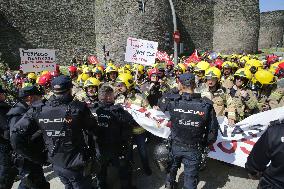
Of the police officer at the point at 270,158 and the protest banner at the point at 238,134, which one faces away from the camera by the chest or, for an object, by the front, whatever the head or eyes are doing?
the police officer

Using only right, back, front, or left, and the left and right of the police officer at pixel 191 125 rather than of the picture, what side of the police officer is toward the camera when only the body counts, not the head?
back

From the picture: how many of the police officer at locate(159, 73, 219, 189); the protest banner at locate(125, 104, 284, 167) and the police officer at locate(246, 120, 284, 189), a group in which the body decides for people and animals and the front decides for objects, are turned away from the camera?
2

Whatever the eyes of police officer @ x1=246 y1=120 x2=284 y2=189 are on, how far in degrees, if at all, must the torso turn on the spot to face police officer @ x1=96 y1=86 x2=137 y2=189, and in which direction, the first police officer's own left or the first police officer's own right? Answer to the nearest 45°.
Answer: approximately 45° to the first police officer's own left

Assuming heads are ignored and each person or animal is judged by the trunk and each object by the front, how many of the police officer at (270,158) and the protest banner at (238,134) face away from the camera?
1

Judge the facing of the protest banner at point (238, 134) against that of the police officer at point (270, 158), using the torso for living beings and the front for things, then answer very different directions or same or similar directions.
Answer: very different directions

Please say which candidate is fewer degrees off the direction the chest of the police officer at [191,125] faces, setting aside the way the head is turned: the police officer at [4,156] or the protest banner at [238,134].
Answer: the protest banner

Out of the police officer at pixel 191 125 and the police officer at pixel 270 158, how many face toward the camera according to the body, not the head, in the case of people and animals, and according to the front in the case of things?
0

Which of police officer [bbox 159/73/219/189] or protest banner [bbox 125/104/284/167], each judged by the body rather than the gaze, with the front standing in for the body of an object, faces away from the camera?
the police officer

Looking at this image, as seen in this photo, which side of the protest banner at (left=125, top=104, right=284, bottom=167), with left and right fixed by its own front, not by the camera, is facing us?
front

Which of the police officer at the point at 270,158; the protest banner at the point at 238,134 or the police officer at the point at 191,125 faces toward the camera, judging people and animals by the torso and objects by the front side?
the protest banner

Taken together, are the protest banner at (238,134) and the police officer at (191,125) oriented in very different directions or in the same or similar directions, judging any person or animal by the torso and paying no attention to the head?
very different directions

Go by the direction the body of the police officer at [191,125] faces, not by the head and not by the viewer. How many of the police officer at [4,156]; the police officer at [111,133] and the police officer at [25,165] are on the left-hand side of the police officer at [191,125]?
3

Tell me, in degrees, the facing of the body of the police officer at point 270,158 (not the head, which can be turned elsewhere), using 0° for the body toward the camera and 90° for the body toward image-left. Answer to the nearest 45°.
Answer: approximately 180°
